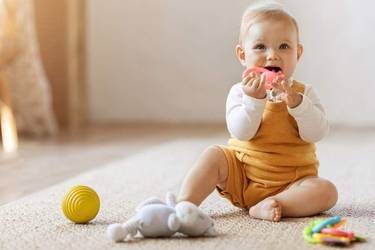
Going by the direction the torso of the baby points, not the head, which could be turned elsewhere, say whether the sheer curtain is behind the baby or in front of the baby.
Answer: behind

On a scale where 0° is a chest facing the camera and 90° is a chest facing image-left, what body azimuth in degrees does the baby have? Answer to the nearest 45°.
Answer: approximately 0°
